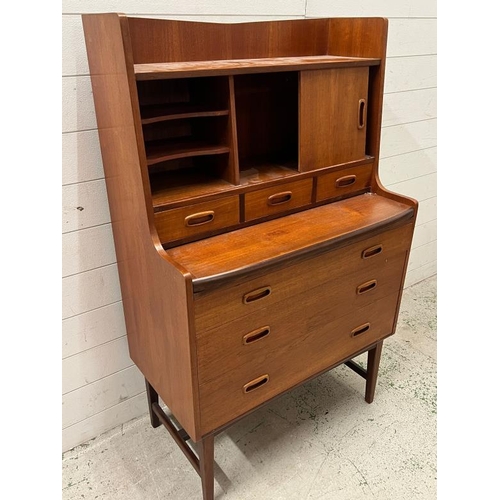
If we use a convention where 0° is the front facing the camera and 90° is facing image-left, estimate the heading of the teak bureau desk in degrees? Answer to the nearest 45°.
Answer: approximately 315°
